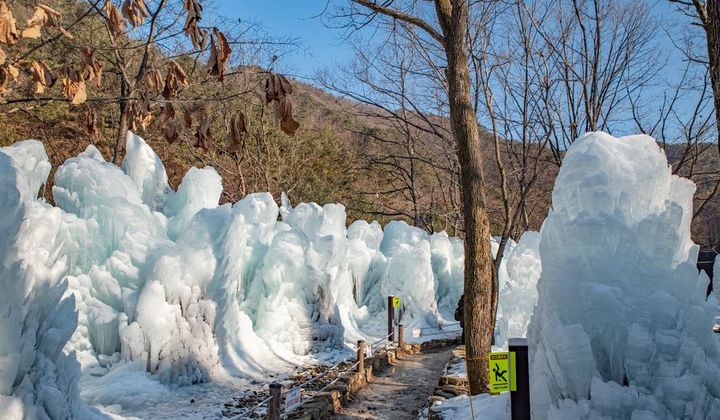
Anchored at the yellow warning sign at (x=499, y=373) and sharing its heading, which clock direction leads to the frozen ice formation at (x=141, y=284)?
The frozen ice formation is roughly at 4 o'clock from the yellow warning sign.

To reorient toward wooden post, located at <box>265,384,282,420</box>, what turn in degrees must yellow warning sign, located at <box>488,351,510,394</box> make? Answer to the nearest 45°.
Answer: approximately 135° to its right

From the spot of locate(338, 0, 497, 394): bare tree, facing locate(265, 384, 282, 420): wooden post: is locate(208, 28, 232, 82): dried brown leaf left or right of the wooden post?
left

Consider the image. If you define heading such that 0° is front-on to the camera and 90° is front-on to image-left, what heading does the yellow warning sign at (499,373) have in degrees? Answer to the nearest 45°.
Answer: approximately 0°

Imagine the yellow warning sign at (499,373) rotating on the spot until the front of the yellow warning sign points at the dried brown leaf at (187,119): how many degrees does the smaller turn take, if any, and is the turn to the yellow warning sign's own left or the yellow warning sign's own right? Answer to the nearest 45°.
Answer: approximately 45° to the yellow warning sign's own right

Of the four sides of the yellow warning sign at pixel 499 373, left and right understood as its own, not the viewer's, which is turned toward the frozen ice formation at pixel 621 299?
left

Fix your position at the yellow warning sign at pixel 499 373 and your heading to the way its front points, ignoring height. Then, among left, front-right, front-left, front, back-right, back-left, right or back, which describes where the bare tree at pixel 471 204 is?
back

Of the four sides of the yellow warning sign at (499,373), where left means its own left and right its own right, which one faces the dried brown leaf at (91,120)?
right

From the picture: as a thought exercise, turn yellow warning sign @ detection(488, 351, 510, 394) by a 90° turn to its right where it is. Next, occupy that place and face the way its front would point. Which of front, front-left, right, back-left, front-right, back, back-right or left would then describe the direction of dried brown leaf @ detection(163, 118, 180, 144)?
front-left

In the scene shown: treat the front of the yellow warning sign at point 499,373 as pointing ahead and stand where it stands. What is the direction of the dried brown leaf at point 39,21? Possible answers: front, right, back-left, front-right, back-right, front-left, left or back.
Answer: front-right

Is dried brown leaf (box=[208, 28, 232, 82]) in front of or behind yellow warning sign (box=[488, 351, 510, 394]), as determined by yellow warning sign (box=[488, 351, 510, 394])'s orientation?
in front

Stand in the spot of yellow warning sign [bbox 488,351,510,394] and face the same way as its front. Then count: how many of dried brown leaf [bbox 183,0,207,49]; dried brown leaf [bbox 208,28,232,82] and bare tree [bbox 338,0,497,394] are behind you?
1
